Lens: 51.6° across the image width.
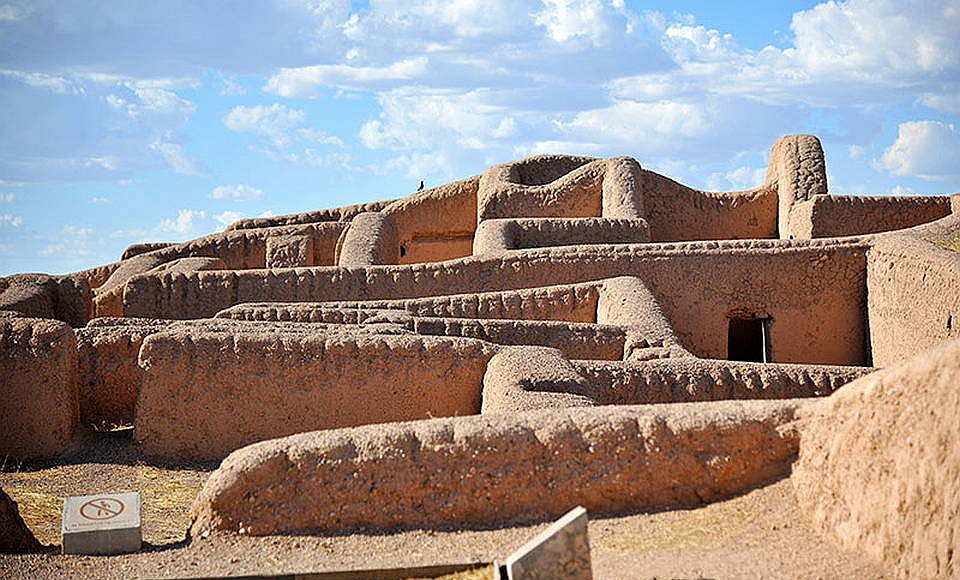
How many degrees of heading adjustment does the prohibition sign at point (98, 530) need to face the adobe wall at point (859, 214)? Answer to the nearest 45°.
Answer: approximately 135° to its left

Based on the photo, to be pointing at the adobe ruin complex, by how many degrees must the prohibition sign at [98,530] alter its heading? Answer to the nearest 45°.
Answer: approximately 135° to its left

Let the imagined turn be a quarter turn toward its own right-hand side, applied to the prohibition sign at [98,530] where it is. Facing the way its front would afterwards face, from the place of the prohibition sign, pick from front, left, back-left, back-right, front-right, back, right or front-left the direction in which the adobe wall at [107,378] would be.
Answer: right

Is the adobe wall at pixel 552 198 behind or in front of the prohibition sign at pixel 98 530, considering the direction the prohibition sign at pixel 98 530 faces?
behind

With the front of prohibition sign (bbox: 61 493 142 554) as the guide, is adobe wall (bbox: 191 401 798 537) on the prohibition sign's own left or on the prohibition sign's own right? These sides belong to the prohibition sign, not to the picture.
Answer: on the prohibition sign's own left

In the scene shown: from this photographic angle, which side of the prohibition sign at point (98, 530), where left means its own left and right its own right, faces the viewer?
front

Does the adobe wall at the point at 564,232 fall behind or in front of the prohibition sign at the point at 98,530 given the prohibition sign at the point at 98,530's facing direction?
behind

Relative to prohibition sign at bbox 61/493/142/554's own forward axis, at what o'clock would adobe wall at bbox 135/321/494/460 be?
The adobe wall is roughly at 7 o'clock from the prohibition sign.

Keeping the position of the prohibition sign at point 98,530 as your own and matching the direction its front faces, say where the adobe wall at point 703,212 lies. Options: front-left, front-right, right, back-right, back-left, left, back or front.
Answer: back-left

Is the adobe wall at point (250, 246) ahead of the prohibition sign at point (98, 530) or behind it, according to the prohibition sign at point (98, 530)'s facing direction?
behind

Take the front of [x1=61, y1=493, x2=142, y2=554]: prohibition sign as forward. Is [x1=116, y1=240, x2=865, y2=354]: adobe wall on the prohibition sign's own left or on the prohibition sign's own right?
on the prohibition sign's own left

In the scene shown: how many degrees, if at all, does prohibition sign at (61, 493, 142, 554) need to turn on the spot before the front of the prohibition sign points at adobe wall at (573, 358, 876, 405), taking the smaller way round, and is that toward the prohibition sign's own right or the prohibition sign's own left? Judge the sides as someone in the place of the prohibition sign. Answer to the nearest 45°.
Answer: approximately 90° to the prohibition sign's own left

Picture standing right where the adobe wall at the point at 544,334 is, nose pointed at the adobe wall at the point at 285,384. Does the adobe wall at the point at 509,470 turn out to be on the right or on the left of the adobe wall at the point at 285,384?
left

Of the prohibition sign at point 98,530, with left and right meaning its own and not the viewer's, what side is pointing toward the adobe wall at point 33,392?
back

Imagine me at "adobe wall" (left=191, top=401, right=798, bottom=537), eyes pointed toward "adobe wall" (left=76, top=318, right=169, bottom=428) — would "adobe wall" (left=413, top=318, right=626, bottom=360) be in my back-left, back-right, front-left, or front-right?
front-right
